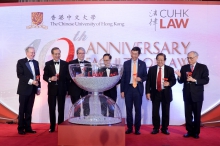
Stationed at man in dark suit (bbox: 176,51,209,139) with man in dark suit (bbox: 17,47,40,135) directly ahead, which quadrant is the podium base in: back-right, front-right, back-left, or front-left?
front-left

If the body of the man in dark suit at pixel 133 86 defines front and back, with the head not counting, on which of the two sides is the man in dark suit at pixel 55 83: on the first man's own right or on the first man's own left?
on the first man's own right

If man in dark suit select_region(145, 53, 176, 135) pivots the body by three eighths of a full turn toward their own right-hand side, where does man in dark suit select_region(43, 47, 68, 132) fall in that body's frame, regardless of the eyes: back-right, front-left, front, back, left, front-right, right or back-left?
front-left

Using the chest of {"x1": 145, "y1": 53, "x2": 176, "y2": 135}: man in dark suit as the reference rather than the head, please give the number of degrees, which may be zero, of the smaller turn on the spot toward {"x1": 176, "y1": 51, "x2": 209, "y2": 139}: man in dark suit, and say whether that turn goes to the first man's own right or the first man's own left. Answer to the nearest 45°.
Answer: approximately 45° to the first man's own left

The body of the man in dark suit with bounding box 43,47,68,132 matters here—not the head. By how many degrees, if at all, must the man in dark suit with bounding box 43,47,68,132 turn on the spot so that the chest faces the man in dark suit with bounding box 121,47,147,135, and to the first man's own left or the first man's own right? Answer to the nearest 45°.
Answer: approximately 90° to the first man's own left

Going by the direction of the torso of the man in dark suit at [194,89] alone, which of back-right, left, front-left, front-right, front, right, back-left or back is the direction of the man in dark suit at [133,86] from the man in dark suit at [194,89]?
front-right

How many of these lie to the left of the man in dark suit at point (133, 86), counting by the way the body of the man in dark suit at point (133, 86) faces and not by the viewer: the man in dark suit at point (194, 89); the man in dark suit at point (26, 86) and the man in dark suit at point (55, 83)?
1

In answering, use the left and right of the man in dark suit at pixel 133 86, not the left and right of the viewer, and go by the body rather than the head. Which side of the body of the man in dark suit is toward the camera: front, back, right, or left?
front

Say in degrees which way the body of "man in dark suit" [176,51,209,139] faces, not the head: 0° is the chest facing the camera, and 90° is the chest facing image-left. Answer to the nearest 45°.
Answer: approximately 45°

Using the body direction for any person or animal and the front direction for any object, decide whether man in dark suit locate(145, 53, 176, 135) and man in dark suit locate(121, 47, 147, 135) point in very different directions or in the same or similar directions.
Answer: same or similar directions

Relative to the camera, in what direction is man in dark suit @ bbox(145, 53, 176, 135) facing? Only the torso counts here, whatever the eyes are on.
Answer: toward the camera
